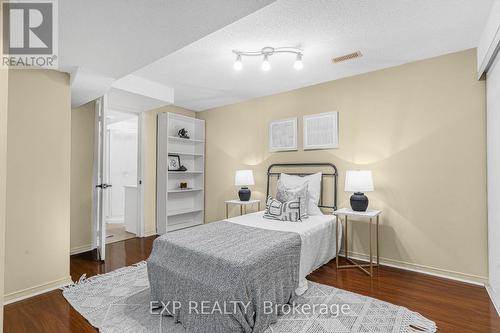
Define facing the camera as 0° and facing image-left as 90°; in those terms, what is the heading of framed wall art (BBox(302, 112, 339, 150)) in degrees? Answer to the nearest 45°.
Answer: approximately 45°

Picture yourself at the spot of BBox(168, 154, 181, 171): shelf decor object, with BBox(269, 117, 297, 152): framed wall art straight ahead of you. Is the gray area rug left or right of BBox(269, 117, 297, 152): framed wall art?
right

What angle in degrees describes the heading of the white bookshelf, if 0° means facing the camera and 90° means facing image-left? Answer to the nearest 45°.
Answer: approximately 315°

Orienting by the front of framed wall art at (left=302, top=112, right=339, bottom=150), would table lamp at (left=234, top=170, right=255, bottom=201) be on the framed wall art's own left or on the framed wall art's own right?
on the framed wall art's own right
